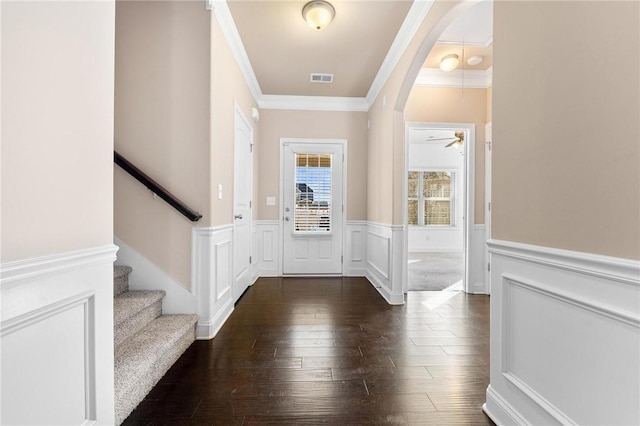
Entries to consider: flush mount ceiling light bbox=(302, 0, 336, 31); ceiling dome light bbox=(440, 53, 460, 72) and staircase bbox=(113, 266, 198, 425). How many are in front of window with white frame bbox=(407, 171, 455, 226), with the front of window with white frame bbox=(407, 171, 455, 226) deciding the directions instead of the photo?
3

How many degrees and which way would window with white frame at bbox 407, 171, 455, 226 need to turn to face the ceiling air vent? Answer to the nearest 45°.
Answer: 0° — it already faces it

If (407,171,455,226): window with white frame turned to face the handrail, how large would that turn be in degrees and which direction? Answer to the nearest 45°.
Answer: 0° — it already faces it

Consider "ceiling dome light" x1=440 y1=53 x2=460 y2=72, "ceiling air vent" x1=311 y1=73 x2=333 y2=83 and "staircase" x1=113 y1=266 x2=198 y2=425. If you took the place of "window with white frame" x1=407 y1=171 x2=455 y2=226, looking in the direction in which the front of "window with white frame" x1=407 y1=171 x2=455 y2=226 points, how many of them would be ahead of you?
3

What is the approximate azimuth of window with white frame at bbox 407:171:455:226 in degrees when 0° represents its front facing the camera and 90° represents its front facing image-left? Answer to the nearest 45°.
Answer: approximately 0°

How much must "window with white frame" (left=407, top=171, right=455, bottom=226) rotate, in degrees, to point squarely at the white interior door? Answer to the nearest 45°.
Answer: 0° — it already faces it

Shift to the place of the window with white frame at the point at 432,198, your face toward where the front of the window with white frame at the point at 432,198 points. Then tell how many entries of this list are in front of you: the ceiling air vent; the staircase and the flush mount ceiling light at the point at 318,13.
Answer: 3

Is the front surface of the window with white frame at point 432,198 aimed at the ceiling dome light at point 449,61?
yes
